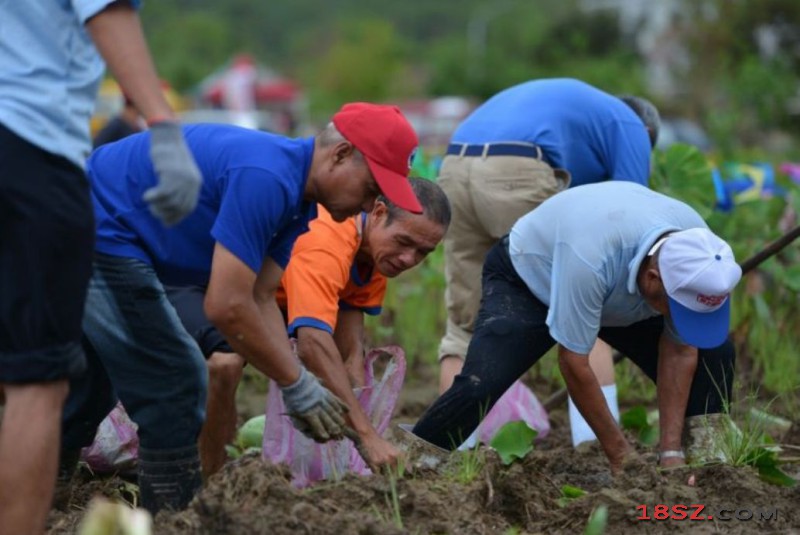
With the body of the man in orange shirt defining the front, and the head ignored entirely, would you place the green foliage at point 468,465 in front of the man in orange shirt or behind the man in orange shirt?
in front

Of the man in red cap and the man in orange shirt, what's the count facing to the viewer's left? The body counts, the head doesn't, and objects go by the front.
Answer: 0

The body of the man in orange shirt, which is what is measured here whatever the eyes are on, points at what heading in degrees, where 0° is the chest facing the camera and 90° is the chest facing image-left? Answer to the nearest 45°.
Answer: approximately 315°

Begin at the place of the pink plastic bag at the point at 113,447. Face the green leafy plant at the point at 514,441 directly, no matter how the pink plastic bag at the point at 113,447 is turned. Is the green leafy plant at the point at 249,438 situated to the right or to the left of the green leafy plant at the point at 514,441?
left

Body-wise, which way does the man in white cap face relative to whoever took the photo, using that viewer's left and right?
facing the viewer and to the right of the viewer

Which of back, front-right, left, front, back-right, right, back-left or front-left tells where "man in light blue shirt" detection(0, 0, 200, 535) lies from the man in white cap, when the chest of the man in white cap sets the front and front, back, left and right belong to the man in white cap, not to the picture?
right

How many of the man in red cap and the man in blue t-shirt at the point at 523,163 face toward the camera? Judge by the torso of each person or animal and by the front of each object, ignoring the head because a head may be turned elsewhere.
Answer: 0

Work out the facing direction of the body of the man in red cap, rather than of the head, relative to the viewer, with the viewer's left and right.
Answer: facing to the right of the viewer

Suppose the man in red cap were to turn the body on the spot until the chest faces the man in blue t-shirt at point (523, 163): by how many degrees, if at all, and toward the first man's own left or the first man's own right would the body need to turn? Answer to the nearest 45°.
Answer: approximately 45° to the first man's own left

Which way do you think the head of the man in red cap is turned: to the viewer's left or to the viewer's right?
to the viewer's right

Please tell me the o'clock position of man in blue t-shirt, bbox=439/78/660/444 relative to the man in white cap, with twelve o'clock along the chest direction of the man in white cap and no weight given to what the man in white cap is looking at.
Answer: The man in blue t-shirt is roughly at 7 o'clock from the man in white cap.

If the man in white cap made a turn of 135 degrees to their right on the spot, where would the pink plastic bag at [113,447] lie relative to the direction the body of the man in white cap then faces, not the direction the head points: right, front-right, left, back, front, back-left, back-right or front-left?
front
